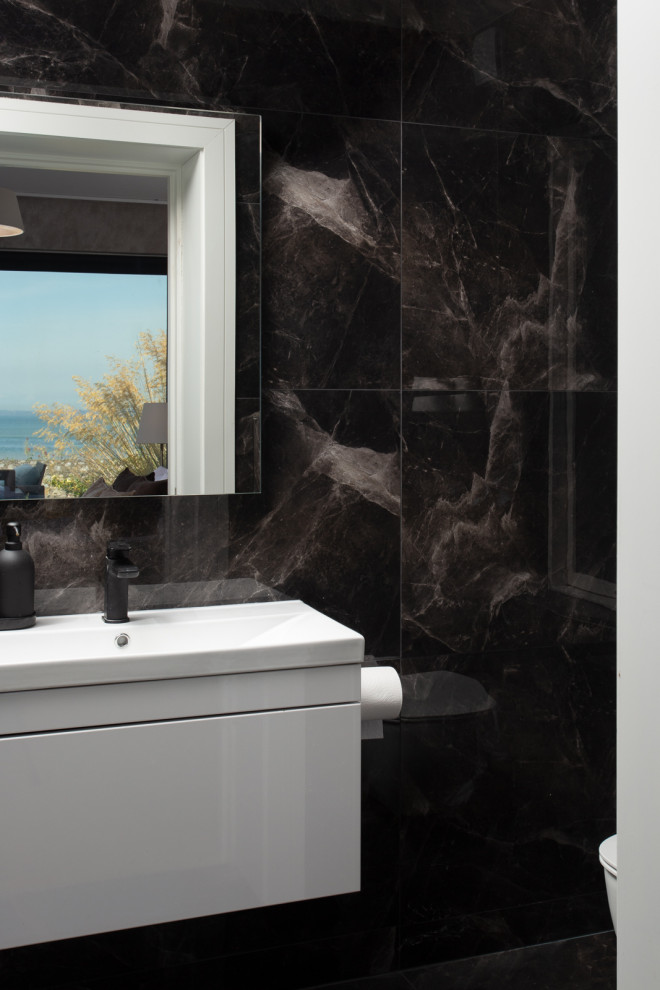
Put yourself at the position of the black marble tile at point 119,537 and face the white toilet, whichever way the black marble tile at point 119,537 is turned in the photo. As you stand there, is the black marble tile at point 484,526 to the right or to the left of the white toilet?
left
